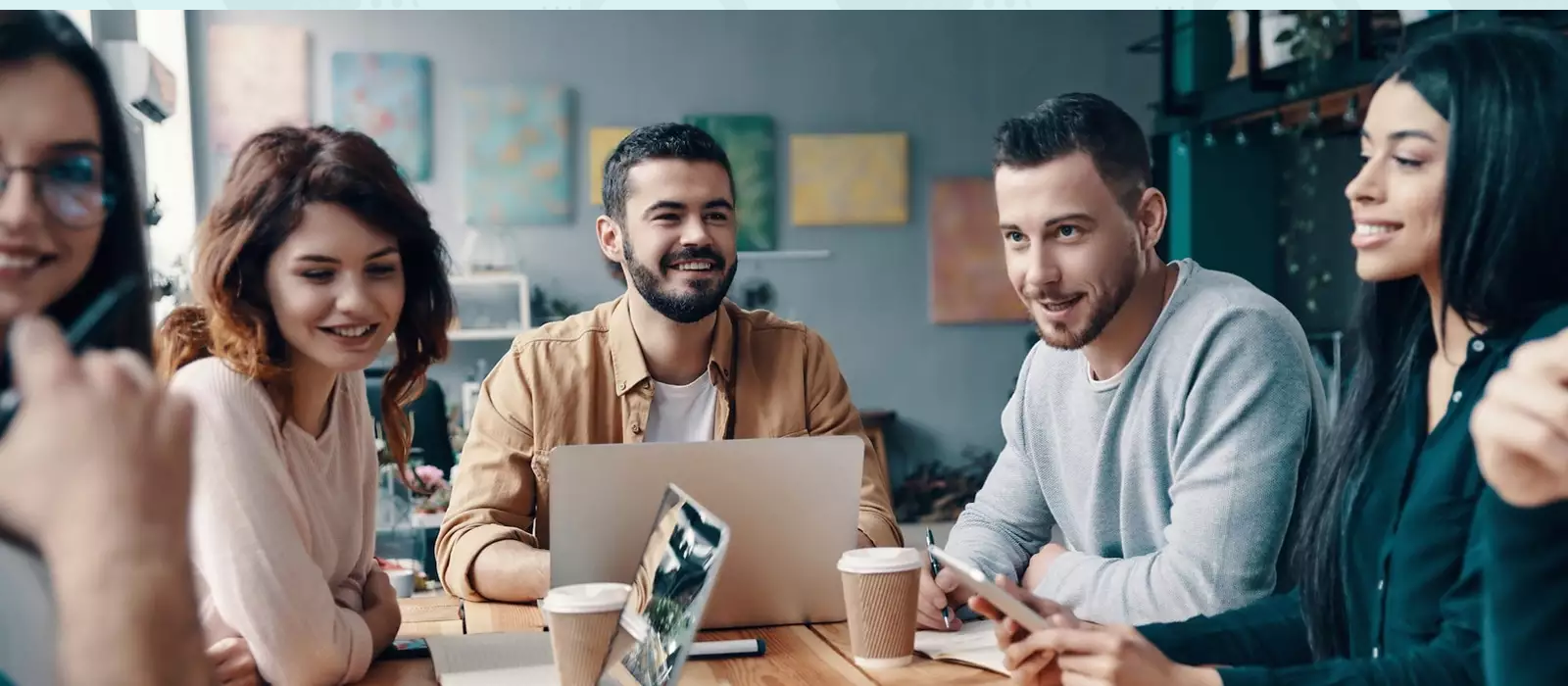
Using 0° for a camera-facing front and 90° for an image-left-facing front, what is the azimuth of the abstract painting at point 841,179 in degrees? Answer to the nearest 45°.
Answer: approximately 0°

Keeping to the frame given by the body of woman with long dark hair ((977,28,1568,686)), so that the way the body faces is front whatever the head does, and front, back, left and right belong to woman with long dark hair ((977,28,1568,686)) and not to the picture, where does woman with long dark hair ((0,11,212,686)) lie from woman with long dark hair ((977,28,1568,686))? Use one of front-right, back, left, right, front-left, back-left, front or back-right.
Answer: front

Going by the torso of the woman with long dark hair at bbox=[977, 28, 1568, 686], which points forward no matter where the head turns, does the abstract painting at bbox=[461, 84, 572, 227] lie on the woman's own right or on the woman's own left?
on the woman's own right

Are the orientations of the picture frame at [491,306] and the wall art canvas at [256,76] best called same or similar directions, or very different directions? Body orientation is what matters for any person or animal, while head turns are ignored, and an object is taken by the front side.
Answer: same or similar directions

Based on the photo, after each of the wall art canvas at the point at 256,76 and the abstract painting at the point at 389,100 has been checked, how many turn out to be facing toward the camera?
2

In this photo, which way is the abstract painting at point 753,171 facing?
toward the camera

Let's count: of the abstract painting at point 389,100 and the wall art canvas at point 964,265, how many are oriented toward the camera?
2

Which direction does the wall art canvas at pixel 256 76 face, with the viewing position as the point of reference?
facing the viewer

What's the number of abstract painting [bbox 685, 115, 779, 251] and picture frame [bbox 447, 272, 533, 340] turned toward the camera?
2

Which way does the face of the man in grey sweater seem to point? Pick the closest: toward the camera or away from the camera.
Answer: toward the camera

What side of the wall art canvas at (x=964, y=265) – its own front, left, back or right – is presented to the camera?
front

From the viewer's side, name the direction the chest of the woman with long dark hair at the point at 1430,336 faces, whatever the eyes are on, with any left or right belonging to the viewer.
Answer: facing the viewer and to the left of the viewer

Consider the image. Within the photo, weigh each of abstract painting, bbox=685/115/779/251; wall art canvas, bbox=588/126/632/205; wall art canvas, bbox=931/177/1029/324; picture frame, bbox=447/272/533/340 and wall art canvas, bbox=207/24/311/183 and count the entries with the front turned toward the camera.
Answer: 5

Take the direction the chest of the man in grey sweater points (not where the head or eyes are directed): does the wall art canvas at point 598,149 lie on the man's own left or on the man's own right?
on the man's own right

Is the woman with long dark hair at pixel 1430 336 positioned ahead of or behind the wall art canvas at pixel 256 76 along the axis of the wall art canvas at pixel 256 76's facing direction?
ahead

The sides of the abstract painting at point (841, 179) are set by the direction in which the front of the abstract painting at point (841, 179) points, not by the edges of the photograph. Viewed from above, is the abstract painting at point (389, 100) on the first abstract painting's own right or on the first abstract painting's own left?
on the first abstract painting's own right
